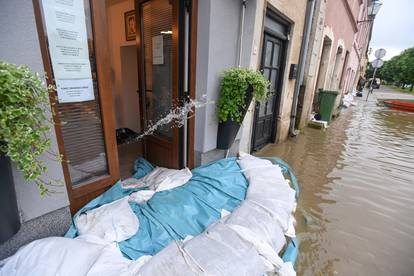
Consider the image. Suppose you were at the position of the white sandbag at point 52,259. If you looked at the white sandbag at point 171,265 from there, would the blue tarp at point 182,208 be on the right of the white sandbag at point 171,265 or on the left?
left

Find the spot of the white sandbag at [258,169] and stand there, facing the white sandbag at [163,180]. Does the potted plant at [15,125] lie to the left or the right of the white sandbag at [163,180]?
left

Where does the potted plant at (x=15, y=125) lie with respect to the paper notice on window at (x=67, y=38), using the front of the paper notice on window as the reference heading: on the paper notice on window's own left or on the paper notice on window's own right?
on the paper notice on window's own right

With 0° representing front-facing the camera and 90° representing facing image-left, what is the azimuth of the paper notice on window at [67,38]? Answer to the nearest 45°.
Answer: approximately 315°

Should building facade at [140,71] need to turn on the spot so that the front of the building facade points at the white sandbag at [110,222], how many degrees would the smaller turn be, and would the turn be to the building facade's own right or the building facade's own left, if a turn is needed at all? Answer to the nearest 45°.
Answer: approximately 45° to the building facade's own right

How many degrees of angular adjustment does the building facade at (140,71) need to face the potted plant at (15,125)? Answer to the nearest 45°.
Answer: approximately 45° to its right

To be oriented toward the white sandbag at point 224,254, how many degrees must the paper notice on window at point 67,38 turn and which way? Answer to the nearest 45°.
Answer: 0° — it already faces it

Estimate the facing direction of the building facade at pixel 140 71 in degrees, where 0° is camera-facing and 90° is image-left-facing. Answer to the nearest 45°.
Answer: approximately 315°
